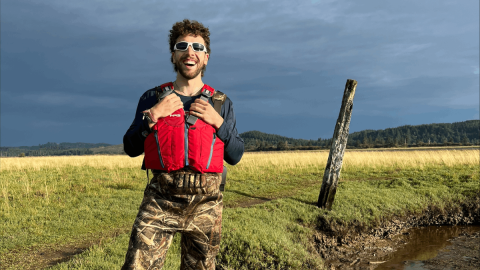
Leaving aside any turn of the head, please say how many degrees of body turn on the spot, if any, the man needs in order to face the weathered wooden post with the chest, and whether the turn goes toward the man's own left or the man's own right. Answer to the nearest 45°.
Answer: approximately 135° to the man's own left

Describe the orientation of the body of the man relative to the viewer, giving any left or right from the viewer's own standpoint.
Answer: facing the viewer

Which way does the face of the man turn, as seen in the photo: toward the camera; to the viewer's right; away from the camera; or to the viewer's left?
toward the camera
